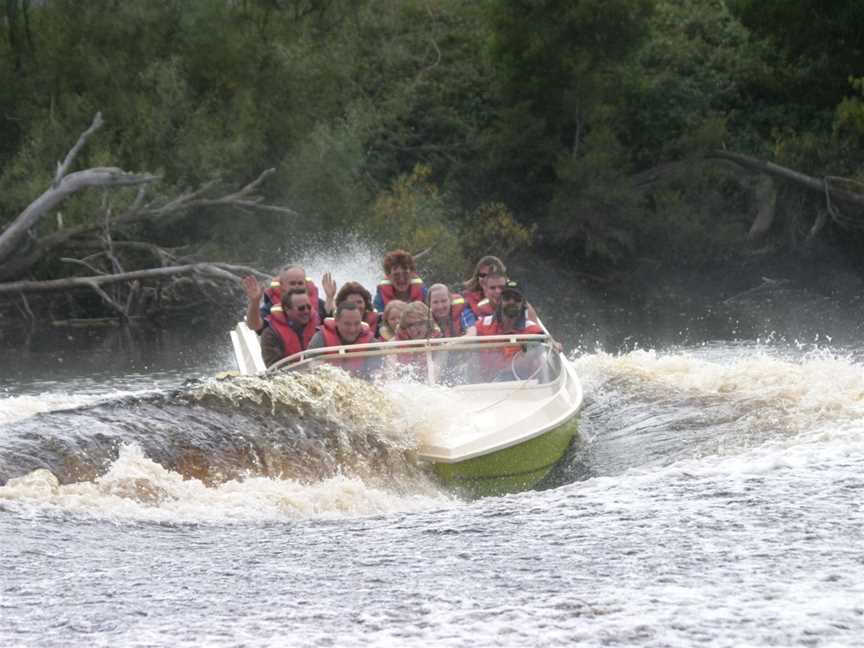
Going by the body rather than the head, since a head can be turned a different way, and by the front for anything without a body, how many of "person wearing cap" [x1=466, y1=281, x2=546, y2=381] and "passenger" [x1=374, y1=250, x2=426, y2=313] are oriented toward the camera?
2

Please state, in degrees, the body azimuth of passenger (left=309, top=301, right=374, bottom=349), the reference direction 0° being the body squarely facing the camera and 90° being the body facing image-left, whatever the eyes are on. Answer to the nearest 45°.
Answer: approximately 315°

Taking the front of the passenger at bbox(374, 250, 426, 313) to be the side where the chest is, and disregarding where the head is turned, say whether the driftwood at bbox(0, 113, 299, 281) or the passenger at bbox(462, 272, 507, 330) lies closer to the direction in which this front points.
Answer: the passenger

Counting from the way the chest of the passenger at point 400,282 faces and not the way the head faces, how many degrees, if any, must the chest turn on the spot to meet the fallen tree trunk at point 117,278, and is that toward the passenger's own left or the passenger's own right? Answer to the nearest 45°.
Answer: approximately 135° to the passenger's own right

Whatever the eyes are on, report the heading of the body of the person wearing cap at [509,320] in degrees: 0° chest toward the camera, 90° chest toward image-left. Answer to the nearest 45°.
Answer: approximately 0°

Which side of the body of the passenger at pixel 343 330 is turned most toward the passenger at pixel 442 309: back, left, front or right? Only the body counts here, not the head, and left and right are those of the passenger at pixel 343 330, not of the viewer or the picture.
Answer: left

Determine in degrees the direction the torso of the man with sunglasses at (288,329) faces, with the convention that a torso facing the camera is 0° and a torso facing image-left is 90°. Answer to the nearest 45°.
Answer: approximately 315°
